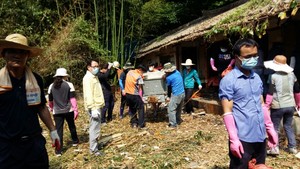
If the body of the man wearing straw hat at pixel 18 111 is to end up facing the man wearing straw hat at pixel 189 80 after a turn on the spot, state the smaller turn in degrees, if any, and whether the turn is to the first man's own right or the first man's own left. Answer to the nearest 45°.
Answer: approximately 135° to the first man's own left

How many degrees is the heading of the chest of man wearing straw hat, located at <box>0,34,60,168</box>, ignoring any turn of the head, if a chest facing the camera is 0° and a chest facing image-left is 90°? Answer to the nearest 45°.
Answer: approximately 0°

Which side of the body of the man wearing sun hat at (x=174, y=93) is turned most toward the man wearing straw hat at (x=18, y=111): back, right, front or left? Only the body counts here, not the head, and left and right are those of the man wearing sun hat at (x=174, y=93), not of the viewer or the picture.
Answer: left

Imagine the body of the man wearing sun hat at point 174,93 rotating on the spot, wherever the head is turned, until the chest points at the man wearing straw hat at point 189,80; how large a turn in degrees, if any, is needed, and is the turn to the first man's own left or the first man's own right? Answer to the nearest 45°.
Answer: approximately 90° to the first man's own right
